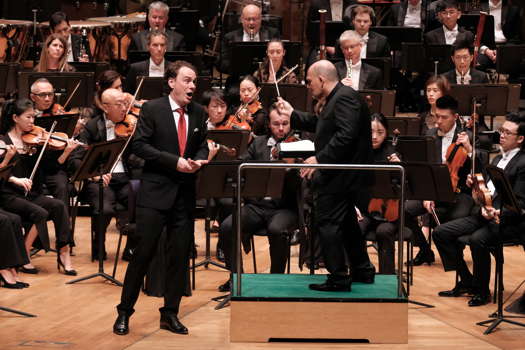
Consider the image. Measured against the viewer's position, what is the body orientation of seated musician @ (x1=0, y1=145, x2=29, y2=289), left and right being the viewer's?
facing to the right of the viewer

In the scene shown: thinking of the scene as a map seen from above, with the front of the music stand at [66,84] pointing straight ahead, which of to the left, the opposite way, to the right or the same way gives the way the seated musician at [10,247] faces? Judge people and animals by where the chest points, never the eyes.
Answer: to the right

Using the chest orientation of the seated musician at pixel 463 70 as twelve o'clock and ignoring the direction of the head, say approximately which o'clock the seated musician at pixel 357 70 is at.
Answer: the seated musician at pixel 357 70 is roughly at 2 o'clock from the seated musician at pixel 463 70.

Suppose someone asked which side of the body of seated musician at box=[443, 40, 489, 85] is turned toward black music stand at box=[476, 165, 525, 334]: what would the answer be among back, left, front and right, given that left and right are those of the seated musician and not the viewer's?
front

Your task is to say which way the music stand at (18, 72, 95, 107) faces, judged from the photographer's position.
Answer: facing away from the viewer

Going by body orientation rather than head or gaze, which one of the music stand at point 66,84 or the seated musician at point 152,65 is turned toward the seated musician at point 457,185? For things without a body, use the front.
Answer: the seated musician at point 152,65

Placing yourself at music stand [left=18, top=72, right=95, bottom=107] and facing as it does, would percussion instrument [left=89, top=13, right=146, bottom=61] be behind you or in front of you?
in front

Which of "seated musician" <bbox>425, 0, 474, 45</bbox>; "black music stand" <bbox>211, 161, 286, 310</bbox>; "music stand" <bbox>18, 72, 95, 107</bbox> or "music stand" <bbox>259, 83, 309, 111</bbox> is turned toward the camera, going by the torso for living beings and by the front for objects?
the seated musician

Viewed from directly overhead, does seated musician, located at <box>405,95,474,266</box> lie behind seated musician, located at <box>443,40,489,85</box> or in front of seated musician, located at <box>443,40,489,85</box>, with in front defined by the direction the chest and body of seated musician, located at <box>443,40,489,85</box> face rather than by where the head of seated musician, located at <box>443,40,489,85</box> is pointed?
in front

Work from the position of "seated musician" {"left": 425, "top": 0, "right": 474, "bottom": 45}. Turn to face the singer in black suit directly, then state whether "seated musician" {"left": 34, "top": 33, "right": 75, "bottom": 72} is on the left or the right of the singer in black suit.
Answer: right

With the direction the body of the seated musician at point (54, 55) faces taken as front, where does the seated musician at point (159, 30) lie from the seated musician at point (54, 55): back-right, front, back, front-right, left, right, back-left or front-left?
left
